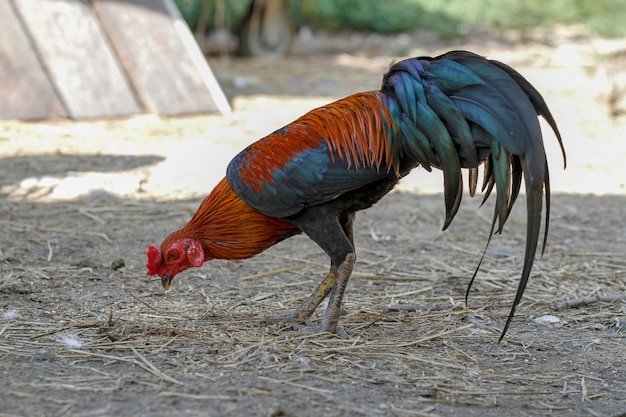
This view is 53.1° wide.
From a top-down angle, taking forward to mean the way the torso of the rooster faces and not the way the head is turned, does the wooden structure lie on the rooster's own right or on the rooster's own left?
on the rooster's own right

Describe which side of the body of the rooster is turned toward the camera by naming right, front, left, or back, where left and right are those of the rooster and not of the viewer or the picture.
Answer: left

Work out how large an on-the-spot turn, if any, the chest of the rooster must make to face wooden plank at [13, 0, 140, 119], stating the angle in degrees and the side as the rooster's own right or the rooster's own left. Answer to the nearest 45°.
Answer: approximately 45° to the rooster's own right

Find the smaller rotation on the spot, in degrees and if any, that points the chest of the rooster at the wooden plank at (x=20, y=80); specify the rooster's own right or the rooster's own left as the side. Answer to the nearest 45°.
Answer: approximately 45° to the rooster's own right

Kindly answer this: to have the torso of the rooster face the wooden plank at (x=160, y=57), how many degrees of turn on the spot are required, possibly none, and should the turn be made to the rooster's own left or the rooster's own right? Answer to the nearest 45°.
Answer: approximately 45° to the rooster's own right
